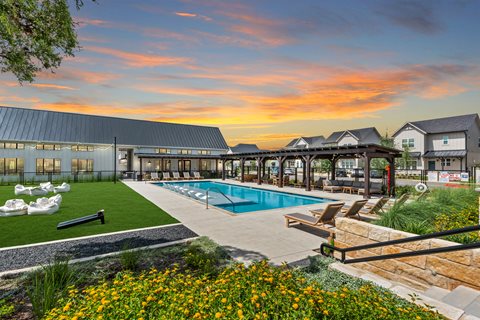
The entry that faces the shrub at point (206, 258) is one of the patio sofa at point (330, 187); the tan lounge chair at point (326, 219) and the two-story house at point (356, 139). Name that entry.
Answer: the two-story house

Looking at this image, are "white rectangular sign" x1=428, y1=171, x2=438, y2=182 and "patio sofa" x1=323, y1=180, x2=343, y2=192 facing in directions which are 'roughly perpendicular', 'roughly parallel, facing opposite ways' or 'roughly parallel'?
roughly parallel

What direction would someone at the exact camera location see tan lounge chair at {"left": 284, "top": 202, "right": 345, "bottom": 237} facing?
facing away from the viewer and to the left of the viewer

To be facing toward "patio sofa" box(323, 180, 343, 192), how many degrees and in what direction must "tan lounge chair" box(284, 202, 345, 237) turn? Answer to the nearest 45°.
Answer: approximately 45° to its right

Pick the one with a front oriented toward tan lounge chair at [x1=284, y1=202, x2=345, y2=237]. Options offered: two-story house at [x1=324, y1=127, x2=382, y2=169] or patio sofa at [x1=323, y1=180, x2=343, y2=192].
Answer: the two-story house

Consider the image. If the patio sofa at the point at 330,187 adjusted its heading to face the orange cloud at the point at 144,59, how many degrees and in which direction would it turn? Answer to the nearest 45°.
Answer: approximately 135° to its right

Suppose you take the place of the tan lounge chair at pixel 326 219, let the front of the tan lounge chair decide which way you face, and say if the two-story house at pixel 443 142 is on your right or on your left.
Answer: on your right
